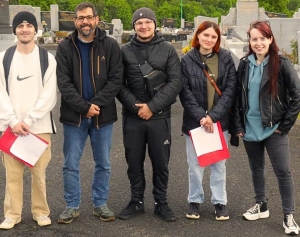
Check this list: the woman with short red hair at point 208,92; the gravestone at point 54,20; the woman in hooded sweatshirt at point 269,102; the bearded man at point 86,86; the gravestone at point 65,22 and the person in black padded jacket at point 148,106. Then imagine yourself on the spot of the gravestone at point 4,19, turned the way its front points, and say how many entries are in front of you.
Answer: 4

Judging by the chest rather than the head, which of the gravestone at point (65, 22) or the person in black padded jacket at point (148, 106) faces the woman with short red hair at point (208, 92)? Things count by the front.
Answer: the gravestone

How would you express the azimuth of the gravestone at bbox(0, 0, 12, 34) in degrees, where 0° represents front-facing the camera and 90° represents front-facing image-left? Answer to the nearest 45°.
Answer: approximately 0°

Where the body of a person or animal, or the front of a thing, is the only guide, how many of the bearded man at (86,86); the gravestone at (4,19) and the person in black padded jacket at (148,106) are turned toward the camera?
3

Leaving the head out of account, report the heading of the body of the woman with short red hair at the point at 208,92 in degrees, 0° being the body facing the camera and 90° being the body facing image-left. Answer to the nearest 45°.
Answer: approximately 0°

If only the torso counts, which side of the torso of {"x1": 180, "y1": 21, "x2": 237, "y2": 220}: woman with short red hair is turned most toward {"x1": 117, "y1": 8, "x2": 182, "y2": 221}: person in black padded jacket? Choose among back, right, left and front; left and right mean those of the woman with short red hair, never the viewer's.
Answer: right

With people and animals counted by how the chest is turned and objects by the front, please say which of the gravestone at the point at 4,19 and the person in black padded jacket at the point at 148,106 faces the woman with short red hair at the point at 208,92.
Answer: the gravestone

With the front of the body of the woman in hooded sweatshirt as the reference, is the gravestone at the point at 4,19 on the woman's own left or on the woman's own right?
on the woman's own right

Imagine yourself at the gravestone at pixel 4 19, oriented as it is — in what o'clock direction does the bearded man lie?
The bearded man is roughly at 12 o'clock from the gravestone.

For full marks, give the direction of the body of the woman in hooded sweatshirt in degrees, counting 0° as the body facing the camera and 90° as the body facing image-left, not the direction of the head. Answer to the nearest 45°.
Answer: approximately 45°

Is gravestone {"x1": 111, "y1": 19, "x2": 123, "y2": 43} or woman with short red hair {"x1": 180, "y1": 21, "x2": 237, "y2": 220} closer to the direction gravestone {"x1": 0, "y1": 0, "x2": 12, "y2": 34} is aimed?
the woman with short red hair

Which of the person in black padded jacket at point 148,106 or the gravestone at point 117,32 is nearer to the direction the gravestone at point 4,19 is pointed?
the person in black padded jacket

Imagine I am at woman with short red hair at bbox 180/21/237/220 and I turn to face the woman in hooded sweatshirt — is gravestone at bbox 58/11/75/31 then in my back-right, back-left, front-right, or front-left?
back-left
